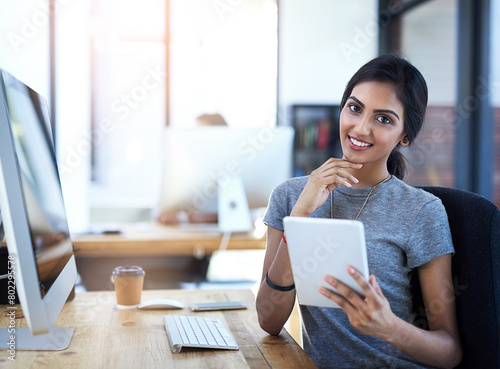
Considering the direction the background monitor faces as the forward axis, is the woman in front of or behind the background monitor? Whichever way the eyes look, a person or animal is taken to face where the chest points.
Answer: behind

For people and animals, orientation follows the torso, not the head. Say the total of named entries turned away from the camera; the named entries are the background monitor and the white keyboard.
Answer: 1

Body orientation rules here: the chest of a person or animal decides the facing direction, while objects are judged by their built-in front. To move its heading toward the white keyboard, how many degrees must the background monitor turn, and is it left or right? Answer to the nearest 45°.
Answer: approximately 180°

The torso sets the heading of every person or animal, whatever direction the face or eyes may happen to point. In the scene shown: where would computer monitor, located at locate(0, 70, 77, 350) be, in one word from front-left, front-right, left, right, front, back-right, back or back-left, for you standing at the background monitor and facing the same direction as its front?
back

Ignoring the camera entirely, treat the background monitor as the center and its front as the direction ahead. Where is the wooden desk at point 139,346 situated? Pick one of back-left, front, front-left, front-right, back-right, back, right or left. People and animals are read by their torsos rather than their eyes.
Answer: back

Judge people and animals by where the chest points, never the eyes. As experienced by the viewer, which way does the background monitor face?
facing away from the viewer

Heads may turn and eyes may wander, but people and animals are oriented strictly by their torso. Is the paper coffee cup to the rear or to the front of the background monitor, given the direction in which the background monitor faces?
to the rear
